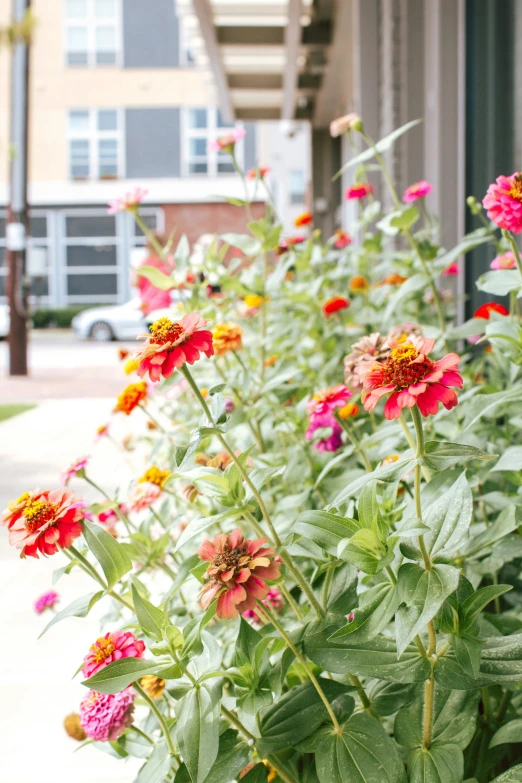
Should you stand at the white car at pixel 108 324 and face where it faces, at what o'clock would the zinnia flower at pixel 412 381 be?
The zinnia flower is roughly at 9 o'clock from the white car.

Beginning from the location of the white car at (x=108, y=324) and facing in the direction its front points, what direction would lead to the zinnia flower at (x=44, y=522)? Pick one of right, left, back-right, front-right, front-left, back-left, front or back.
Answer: left

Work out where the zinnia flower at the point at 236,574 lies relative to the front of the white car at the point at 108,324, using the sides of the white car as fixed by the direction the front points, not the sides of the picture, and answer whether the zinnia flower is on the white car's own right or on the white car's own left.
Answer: on the white car's own left

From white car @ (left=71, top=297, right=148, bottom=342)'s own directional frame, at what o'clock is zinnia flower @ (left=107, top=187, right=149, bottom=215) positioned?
The zinnia flower is roughly at 9 o'clock from the white car.

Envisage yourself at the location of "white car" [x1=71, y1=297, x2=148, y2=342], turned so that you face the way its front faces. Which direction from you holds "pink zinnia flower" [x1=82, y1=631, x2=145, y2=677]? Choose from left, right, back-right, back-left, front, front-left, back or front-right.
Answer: left

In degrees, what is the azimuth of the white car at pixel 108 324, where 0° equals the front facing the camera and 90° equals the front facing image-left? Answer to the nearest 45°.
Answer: approximately 90°

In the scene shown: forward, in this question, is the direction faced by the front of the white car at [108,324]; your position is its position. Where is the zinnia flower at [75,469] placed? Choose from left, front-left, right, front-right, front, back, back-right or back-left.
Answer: left

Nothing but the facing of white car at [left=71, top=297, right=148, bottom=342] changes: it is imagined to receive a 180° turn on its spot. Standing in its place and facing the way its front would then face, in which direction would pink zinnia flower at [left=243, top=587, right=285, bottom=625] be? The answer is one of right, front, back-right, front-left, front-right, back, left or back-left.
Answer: right

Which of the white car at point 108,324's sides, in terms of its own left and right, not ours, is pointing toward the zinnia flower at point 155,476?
left

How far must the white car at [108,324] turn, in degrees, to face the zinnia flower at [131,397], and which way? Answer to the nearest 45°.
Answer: approximately 90° to its left

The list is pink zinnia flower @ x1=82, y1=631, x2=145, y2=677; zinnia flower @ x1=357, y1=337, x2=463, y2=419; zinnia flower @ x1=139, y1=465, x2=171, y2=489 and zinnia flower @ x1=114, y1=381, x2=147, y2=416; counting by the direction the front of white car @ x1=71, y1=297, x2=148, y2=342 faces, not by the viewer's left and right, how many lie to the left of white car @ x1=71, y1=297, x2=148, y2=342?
4

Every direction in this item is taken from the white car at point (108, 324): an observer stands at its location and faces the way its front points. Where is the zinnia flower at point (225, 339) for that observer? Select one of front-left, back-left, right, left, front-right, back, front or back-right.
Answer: left
